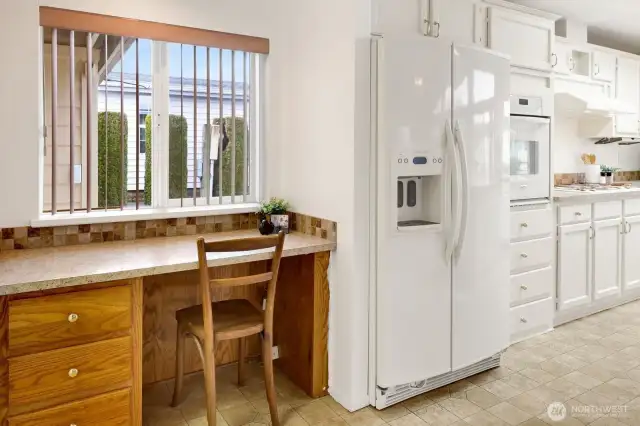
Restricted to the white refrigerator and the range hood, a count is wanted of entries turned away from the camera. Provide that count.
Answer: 0

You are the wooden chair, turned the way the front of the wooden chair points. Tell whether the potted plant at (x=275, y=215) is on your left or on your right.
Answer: on your right

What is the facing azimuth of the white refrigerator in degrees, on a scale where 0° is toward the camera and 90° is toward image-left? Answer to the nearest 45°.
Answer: approximately 315°

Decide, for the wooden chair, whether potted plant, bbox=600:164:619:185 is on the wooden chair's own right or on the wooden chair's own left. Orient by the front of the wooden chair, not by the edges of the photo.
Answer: on the wooden chair's own right

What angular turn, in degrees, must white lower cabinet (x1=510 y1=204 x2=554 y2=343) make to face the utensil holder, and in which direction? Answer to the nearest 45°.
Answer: approximately 135° to its left

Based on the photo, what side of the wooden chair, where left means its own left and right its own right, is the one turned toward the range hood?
right

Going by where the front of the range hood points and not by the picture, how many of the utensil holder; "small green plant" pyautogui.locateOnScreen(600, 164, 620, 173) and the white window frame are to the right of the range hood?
1

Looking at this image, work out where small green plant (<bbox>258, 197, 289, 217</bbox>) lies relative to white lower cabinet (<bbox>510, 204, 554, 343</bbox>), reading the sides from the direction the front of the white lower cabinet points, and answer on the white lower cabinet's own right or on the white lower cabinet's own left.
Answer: on the white lower cabinet's own right

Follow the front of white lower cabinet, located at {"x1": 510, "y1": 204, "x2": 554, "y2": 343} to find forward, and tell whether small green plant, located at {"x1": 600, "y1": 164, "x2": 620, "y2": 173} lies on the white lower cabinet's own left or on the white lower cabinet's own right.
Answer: on the white lower cabinet's own left
